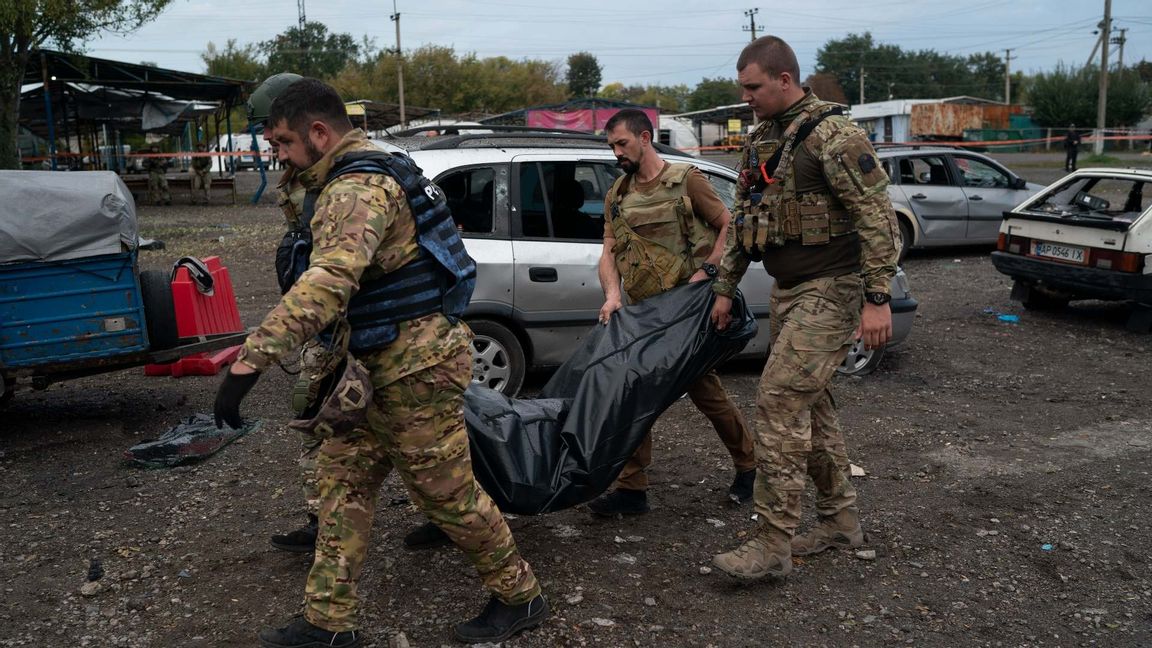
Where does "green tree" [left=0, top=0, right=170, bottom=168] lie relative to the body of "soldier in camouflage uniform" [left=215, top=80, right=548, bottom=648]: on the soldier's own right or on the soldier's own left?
on the soldier's own right

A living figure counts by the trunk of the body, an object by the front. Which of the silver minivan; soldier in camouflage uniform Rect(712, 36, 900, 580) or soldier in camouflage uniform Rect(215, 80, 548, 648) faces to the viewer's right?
the silver minivan

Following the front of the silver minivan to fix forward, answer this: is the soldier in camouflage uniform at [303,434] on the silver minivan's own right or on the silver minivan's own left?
on the silver minivan's own right

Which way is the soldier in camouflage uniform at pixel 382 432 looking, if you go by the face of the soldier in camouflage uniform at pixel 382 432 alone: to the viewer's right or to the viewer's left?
to the viewer's left

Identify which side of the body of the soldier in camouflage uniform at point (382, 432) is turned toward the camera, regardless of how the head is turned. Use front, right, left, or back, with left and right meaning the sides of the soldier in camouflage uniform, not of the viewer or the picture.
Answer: left

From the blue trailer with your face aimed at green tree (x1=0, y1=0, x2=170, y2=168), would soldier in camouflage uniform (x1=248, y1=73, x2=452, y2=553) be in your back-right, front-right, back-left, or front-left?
back-right

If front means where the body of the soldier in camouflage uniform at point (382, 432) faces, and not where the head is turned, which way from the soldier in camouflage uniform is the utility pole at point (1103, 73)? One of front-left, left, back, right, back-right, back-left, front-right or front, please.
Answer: back-right

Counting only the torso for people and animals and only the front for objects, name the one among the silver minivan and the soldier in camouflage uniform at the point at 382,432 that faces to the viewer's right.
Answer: the silver minivan

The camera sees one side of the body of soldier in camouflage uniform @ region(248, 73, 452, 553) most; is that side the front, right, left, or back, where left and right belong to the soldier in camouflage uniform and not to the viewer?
left

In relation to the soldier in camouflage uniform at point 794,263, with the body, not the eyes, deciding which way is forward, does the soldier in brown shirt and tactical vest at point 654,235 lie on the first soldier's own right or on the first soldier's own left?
on the first soldier's own right

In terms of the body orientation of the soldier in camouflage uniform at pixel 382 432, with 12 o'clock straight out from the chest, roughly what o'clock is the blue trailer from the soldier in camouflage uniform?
The blue trailer is roughly at 2 o'clock from the soldier in camouflage uniform.

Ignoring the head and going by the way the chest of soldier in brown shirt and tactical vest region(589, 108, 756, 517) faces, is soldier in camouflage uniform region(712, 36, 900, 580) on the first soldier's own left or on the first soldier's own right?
on the first soldier's own left

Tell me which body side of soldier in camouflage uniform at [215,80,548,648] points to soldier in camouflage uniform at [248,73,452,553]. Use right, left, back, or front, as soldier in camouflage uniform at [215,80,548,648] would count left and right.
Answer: right

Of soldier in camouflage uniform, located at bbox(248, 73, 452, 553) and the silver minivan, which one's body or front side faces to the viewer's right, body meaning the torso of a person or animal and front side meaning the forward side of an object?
the silver minivan

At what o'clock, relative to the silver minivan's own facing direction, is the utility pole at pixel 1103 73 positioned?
The utility pole is roughly at 10 o'clock from the silver minivan.

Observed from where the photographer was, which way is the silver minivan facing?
facing to the right of the viewer
